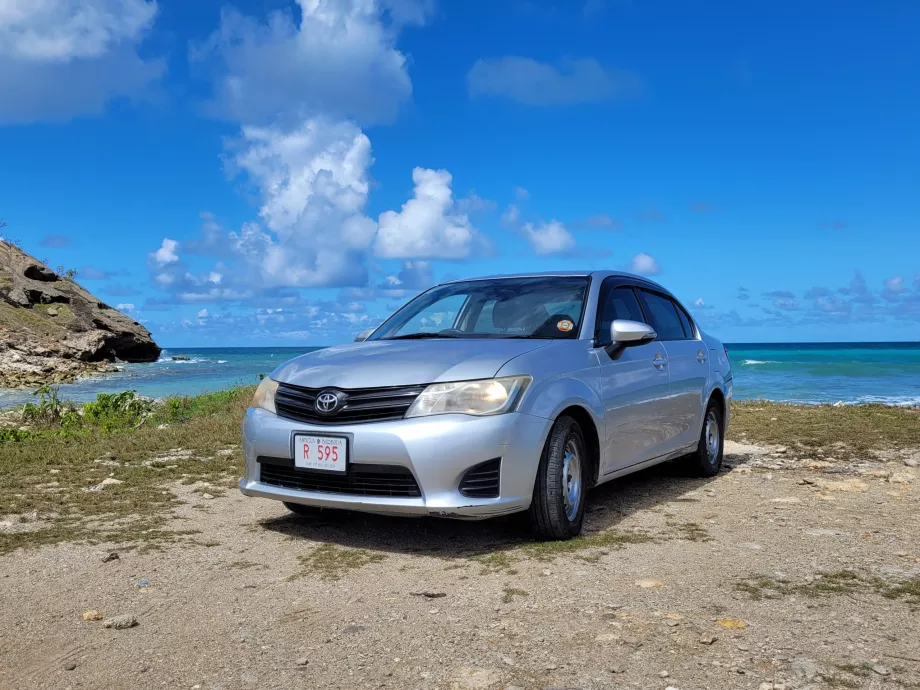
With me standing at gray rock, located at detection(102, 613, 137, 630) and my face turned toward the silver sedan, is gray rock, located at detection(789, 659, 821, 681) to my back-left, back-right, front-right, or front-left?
front-right

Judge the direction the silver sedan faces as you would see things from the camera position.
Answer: facing the viewer and to the left of the viewer

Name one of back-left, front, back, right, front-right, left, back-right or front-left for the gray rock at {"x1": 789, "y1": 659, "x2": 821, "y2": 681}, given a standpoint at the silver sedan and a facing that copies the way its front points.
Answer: left

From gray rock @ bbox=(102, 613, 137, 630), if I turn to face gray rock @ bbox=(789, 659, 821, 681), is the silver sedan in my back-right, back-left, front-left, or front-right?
front-left

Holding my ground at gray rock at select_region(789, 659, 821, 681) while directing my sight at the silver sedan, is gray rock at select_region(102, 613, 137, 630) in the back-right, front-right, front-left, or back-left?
front-left

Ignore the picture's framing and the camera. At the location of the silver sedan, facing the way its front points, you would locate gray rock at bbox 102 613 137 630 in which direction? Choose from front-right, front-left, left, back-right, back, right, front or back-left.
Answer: front
